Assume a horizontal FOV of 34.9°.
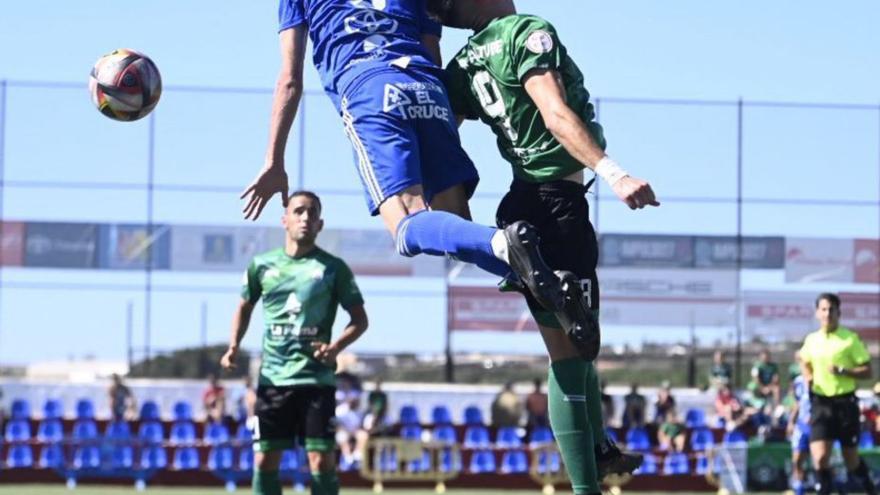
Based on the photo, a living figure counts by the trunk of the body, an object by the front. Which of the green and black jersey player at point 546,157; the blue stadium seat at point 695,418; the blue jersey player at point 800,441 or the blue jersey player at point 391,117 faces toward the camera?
the blue stadium seat

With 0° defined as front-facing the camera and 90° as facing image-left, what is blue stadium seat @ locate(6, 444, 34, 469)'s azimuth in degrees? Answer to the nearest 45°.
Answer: approximately 0°

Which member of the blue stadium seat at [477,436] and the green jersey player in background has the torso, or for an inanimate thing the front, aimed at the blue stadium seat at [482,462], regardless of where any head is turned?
the blue stadium seat at [477,436]

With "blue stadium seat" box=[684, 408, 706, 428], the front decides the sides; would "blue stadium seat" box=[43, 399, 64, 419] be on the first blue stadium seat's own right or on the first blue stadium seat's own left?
on the first blue stadium seat's own right

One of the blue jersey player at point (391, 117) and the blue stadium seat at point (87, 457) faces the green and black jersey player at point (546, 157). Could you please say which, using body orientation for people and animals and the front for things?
the blue stadium seat

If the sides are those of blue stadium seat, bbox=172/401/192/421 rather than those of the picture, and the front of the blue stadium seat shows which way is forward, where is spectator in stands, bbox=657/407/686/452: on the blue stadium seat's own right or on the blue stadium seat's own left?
on the blue stadium seat's own left

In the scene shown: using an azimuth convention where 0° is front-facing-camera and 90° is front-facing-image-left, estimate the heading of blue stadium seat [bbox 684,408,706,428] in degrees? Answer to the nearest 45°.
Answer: approximately 0°
